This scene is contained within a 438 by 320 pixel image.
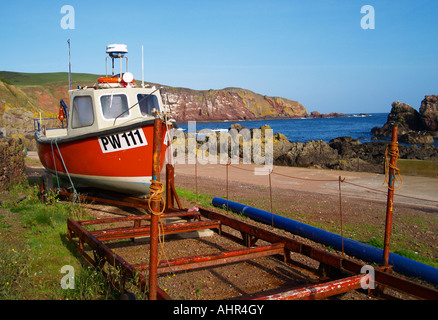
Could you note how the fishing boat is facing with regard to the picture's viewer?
facing the viewer and to the right of the viewer

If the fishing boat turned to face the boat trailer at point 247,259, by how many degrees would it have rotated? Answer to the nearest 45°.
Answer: approximately 45° to its right

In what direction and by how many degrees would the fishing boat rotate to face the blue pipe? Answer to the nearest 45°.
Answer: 0° — it already faces it
